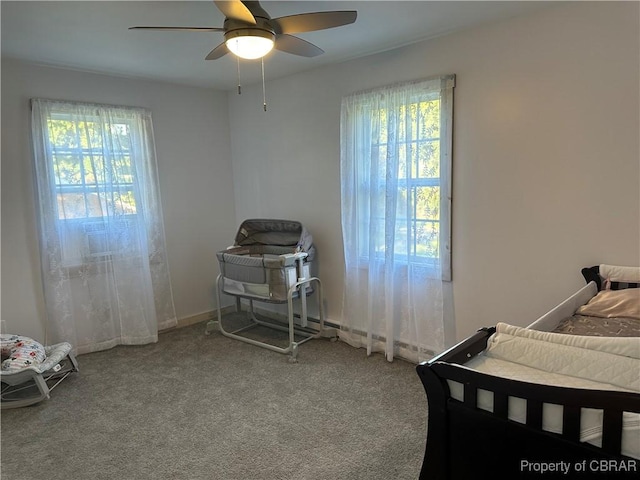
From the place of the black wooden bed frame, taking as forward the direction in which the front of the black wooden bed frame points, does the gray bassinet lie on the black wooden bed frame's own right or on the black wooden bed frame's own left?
on the black wooden bed frame's own right

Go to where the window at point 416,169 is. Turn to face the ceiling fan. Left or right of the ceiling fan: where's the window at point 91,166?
right

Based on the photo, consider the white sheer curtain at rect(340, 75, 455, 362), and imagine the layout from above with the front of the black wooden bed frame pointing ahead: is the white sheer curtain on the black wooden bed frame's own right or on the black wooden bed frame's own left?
on the black wooden bed frame's own right

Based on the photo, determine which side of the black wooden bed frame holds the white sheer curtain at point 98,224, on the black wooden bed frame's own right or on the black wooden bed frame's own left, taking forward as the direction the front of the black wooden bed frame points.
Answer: on the black wooden bed frame's own right

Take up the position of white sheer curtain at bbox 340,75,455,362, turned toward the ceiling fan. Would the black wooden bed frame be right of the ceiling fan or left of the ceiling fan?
left

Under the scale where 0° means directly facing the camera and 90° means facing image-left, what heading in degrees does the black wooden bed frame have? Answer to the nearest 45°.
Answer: approximately 45°

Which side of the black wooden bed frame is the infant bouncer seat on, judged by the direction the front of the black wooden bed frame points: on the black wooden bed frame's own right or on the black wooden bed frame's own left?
on the black wooden bed frame's own right
